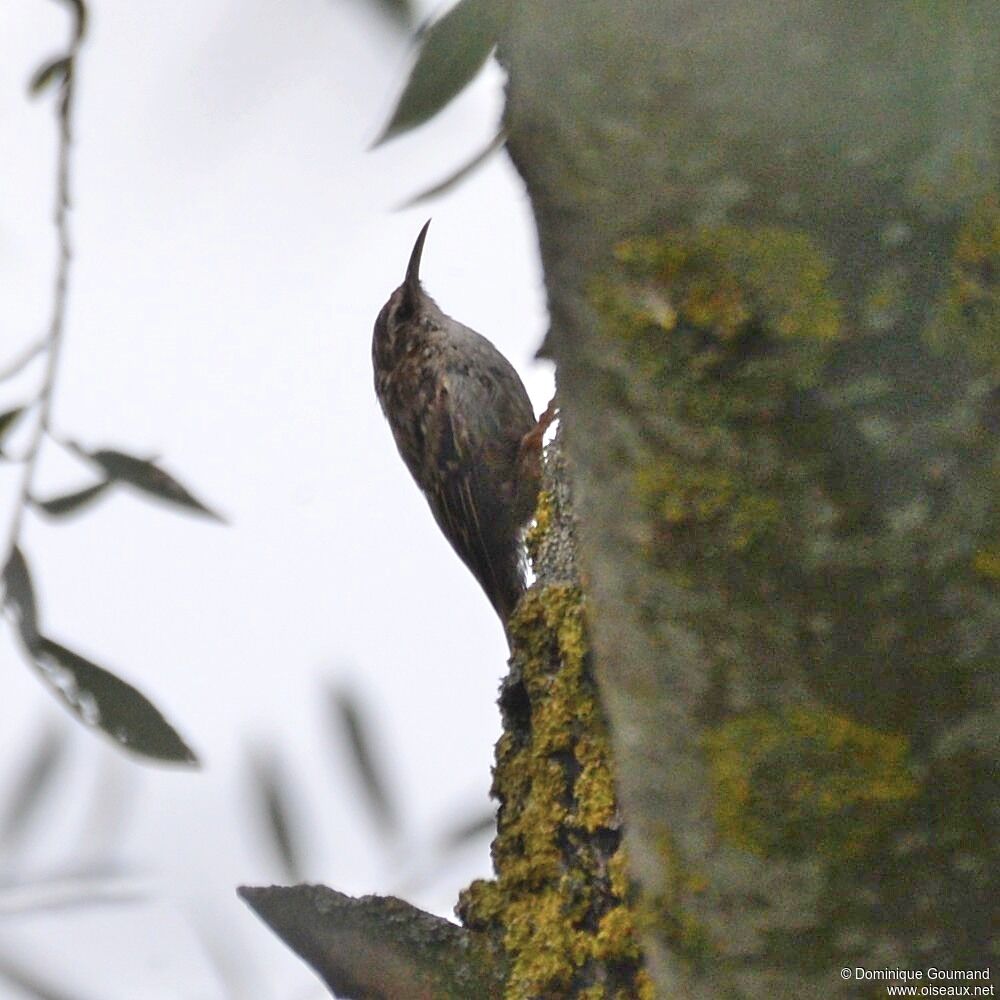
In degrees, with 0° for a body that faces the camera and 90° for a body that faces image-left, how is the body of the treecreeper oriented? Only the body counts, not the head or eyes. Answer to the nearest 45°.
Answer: approximately 270°

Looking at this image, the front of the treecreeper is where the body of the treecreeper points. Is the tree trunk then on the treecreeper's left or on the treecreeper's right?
on the treecreeper's right
